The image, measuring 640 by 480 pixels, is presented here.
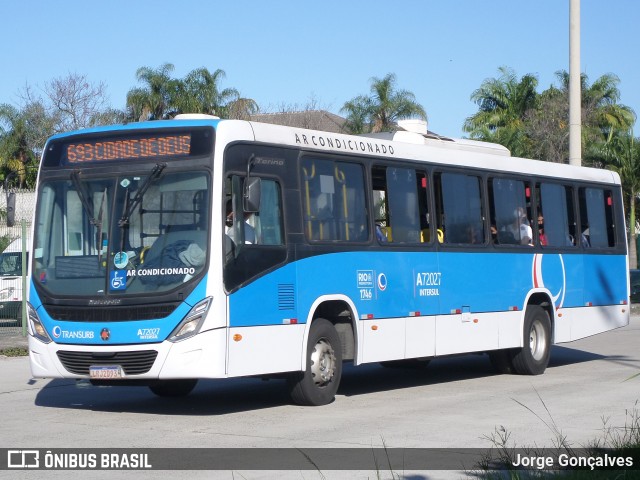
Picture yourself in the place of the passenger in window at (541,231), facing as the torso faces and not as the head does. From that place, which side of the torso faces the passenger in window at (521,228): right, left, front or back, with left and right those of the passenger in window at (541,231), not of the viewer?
front

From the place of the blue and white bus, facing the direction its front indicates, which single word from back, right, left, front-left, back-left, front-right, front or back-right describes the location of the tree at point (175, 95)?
back-right

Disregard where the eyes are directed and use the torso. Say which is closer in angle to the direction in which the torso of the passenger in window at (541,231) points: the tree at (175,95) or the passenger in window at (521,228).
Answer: the passenger in window

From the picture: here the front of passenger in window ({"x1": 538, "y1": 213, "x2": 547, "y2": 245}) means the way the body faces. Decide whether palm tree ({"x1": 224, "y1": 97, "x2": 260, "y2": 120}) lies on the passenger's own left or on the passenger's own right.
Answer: on the passenger's own right

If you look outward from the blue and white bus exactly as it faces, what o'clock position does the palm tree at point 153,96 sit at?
The palm tree is roughly at 4 o'clock from the blue and white bus.

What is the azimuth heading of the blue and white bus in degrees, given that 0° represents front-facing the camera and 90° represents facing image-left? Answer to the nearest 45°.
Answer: approximately 45°

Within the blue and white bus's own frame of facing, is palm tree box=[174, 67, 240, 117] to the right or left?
on its right

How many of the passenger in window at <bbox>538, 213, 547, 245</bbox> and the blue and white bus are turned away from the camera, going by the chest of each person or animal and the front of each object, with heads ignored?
0

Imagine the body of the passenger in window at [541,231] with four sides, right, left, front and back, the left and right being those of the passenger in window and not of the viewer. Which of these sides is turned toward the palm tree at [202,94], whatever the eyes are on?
right
